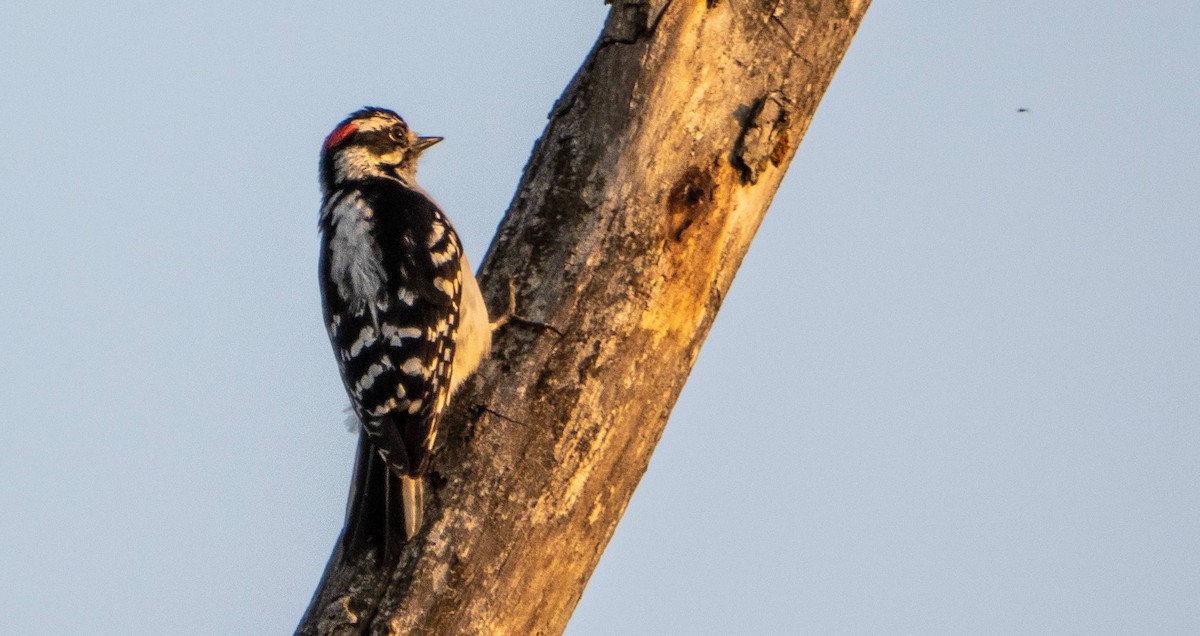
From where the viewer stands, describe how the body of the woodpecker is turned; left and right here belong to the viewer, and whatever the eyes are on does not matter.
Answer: facing away from the viewer and to the right of the viewer
